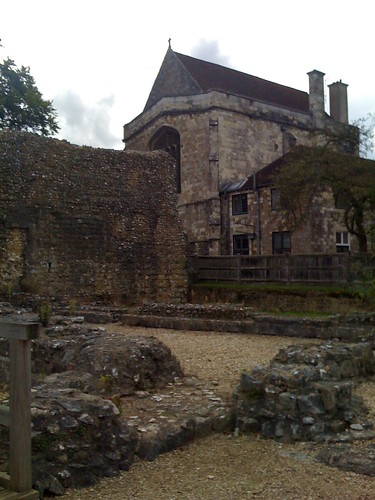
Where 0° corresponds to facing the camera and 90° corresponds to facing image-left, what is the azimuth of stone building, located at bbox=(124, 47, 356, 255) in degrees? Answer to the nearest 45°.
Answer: approximately 45°

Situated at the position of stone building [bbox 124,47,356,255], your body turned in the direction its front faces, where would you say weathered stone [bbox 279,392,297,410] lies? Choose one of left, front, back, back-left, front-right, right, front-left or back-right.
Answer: front-left

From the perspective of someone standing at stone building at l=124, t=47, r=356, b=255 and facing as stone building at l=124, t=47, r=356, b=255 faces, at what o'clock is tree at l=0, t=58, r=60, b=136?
The tree is roughly at 1 o'clock from the stone building.

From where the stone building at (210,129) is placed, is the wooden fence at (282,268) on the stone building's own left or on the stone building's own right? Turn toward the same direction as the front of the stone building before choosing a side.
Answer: on the stone building's own left

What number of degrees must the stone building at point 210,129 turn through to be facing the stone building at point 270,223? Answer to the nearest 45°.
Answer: approximately 90° to its left

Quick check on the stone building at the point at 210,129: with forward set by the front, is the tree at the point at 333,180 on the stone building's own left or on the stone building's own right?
on the stone building's own left
